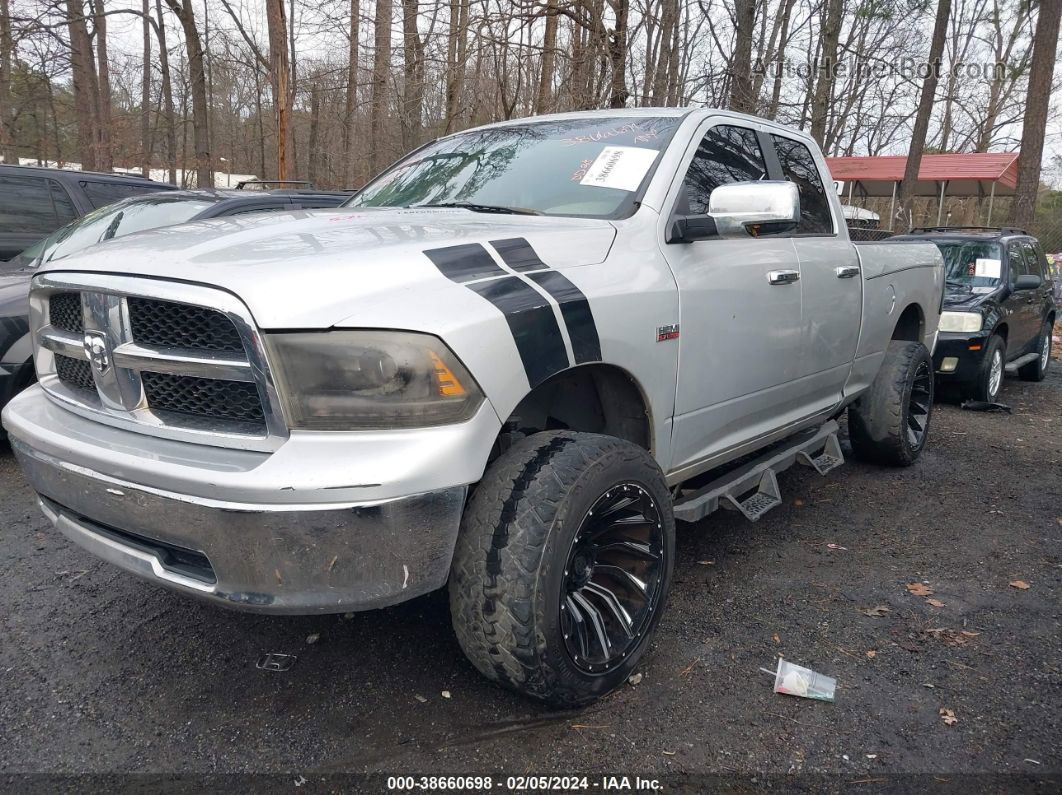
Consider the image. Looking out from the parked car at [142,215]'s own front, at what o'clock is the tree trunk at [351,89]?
The tree trunk is roughly at 5 o'clock from the parked car.

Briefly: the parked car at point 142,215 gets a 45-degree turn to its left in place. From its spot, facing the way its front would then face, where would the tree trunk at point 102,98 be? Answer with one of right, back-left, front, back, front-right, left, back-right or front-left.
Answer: back

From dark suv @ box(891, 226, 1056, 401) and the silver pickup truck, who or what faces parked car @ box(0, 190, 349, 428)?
the dark suv

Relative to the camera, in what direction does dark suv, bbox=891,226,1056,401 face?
facing the viewer and to the left of the viewer

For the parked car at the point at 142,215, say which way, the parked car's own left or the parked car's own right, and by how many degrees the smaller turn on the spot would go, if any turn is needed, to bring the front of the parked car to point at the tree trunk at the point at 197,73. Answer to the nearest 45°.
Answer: approximately 135° to the parked car's own right

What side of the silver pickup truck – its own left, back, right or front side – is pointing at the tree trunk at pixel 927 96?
back

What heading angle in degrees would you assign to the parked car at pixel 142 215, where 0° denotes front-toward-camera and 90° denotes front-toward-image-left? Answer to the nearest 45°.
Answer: approximately 45°

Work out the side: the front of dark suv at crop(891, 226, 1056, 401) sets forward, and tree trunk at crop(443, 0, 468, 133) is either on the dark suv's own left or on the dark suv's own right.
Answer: on the dark suv's own right

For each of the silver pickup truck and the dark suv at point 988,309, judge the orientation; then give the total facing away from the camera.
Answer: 0

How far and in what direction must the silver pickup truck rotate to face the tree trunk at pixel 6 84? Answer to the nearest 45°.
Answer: approximately 90° to its right

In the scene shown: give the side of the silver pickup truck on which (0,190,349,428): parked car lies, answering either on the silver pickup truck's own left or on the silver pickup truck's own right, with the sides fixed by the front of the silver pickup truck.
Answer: on the silver pickup truck's own right

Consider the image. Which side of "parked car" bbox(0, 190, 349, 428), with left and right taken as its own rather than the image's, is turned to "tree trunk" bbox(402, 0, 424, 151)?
back
